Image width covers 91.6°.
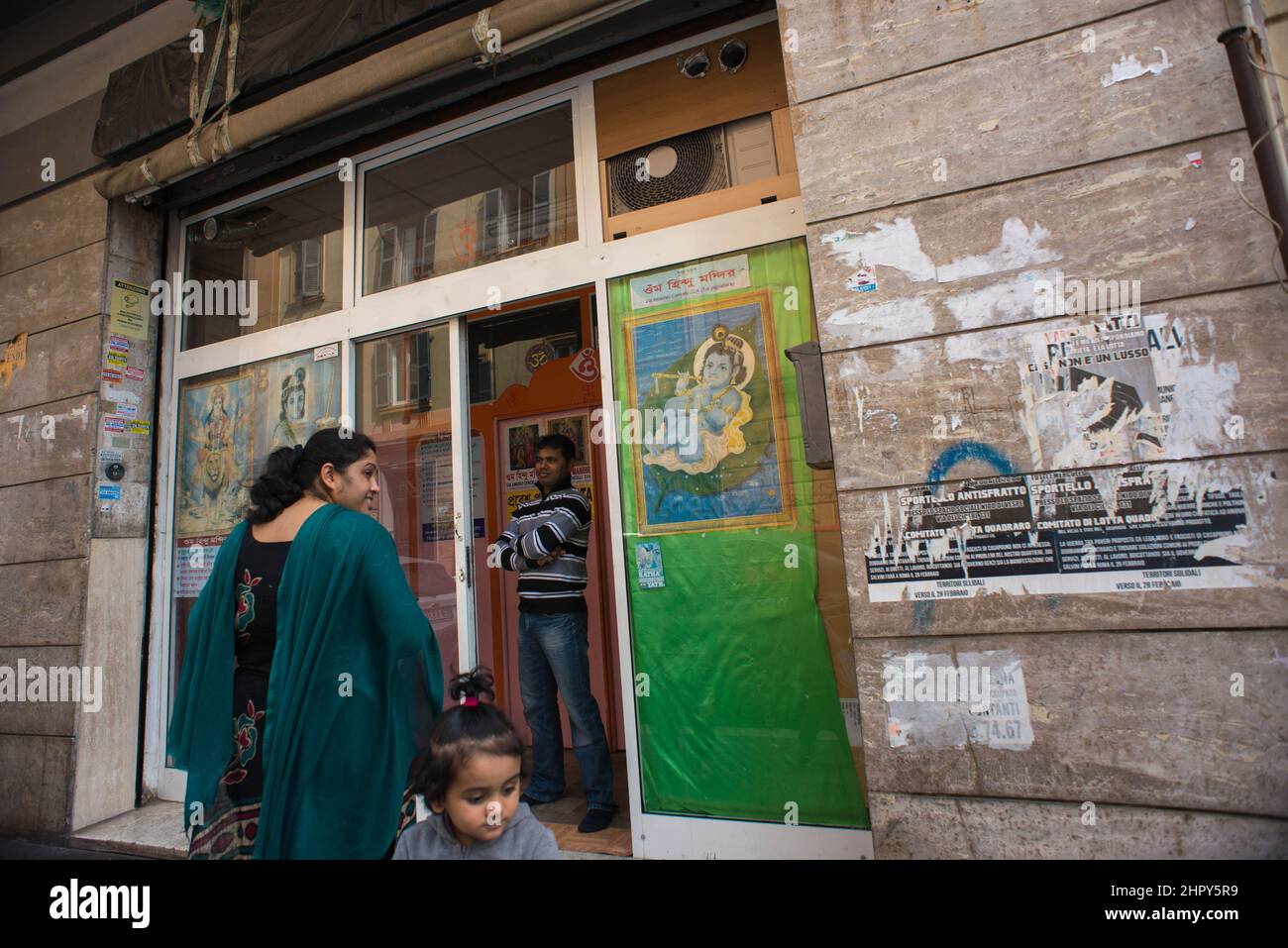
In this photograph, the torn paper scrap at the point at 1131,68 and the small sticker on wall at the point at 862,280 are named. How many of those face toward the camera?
2

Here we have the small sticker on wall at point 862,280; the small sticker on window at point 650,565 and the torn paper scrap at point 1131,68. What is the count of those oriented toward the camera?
3

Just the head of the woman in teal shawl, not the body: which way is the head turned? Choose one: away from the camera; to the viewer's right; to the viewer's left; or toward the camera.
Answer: to the viewer's right

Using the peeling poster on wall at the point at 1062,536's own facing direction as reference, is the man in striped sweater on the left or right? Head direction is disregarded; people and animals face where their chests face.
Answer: on its right

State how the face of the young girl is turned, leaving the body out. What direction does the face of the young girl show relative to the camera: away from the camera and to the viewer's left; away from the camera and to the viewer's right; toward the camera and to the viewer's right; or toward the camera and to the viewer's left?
toward the camera and to the viewer's right

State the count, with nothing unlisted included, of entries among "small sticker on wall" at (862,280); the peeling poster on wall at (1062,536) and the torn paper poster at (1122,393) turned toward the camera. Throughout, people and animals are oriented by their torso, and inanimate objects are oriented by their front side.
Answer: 3
